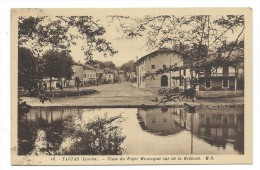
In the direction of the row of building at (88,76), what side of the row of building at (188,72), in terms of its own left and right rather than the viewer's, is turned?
right

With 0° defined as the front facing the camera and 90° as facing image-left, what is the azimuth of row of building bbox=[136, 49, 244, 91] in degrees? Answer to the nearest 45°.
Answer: approximately 0°
